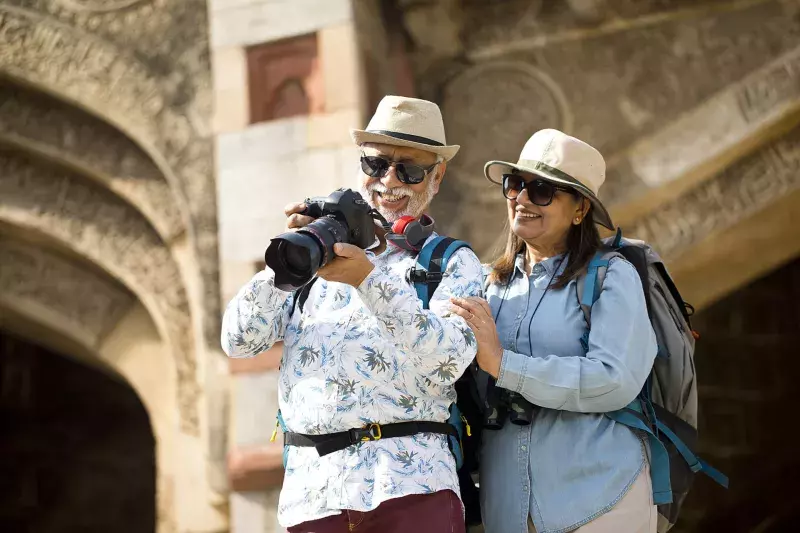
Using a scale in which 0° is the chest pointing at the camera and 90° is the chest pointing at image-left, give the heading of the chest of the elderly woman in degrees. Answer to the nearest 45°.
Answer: approximately 45°

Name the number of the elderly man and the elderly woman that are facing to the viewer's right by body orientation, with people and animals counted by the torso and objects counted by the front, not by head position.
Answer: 0

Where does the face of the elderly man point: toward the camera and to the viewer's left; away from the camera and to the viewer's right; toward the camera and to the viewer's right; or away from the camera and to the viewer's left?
toward the camera and to the viewer's left

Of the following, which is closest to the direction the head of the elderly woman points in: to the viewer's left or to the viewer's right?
to the viewer's left

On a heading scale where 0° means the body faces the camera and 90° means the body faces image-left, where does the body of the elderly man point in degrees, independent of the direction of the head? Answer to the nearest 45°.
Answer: approximately 0°
